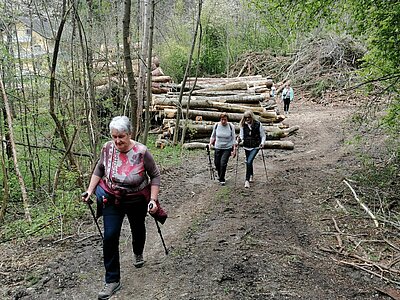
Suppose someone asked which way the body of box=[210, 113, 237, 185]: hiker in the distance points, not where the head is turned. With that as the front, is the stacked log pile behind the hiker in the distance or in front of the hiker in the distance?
behind

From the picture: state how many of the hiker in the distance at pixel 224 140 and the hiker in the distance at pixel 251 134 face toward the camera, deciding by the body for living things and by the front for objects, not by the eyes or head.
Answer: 2

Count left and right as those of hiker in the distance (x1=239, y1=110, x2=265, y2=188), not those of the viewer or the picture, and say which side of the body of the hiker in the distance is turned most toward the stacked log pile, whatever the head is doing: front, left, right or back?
back

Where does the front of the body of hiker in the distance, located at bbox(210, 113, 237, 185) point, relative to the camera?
toward the camera

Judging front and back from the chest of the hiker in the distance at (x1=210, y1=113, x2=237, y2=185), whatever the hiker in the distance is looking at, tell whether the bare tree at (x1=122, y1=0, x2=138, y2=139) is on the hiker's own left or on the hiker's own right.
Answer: on the hiker's own right

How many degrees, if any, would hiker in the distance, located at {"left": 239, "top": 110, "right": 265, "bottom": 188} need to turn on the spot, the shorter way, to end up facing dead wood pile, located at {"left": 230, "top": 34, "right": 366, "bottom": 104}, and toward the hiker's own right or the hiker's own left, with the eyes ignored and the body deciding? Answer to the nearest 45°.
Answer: approximately 180°

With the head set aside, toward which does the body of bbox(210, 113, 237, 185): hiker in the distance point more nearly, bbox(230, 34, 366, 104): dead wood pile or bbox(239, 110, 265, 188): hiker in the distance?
the hiker in the distance

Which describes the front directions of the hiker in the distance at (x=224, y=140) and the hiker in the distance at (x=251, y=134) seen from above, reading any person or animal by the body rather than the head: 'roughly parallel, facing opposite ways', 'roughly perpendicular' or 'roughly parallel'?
roughly parallel

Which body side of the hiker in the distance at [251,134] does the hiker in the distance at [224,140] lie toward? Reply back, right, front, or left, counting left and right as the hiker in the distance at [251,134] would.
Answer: right
